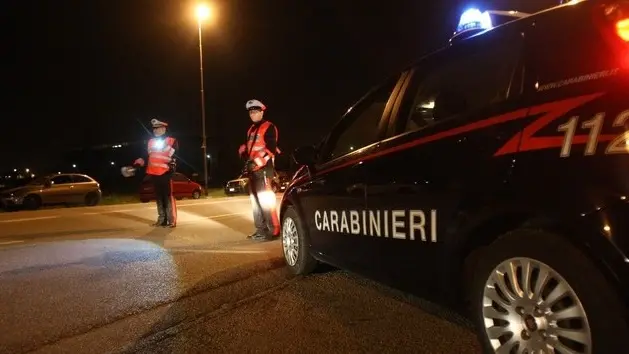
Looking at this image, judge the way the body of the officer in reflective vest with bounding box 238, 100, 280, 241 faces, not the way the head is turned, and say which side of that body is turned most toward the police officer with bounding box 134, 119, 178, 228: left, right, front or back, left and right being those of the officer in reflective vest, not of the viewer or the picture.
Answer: right

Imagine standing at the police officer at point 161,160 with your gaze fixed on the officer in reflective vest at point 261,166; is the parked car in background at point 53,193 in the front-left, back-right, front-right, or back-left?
back-left

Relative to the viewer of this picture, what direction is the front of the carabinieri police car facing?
facing away from the viewer and to the left of the viewer

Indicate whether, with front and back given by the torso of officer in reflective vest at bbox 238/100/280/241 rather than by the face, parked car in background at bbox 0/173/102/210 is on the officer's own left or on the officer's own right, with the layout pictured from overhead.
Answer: on the officer's own right

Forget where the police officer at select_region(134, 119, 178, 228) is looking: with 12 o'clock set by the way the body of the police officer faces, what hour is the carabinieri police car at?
The carabinieri police car is roughly at 10 o'clock from the police officer.

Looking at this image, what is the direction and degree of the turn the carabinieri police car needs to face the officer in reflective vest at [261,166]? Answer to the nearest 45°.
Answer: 0° — it already faces them

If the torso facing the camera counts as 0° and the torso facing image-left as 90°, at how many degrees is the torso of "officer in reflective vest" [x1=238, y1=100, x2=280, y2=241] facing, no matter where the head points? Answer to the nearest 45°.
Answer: approximately 45°

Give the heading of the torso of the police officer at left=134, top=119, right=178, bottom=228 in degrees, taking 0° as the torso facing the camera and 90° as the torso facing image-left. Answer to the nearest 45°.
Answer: approximately 45°

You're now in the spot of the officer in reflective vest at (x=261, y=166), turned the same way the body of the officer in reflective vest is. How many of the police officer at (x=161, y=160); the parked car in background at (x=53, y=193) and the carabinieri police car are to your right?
2
